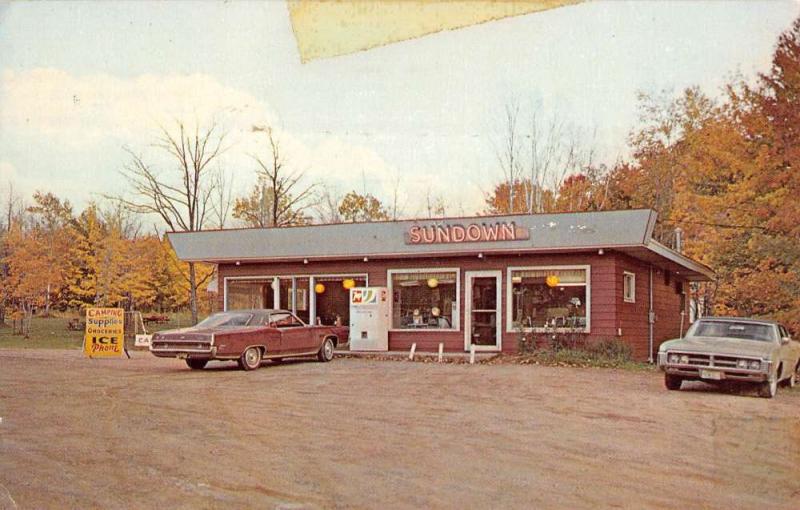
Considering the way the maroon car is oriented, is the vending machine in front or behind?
in front

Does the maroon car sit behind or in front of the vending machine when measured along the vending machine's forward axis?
in front

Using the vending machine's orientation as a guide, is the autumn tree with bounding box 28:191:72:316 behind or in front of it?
behind

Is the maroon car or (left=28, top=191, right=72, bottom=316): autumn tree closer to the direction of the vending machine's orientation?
the maroon car

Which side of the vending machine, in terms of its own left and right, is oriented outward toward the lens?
front

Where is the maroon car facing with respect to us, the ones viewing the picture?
facing away from the viewer and to the right of the viewer

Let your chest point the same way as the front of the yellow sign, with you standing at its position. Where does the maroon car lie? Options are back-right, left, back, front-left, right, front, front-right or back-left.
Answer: front-left

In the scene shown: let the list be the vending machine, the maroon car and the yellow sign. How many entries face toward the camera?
2

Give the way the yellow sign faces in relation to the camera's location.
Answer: facing the viewer

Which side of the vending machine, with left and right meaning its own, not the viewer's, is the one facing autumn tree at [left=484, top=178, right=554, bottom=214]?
back

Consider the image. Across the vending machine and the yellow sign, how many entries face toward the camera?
2

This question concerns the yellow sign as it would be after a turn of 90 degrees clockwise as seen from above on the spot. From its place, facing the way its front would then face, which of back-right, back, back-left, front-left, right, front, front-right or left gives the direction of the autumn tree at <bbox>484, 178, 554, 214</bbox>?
back-right

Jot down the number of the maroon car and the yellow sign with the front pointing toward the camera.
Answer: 1

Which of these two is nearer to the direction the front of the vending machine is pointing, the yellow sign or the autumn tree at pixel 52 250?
the yellow sign
